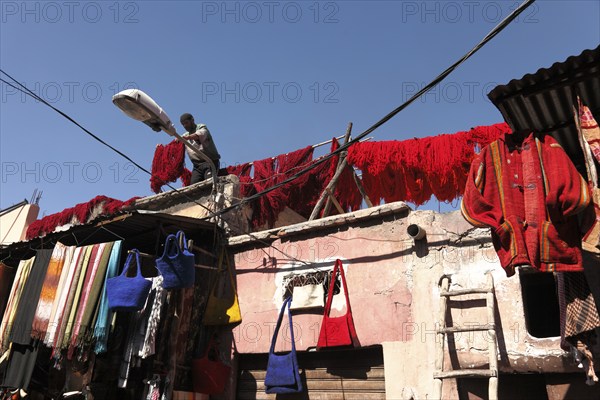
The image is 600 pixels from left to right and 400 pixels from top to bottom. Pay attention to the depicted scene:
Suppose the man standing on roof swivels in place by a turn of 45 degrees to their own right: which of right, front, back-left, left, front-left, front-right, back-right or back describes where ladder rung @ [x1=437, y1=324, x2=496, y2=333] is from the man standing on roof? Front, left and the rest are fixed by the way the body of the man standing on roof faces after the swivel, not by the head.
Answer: back-left

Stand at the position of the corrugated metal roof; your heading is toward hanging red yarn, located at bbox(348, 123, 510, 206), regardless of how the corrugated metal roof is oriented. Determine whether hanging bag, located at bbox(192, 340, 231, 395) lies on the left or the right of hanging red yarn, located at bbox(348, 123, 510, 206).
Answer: left

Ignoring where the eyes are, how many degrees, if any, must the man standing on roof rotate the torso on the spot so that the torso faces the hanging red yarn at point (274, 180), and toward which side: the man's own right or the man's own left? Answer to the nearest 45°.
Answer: approximately 135° to the man's own left

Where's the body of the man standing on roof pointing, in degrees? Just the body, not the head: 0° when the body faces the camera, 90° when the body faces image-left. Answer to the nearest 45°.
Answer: approximately 45°
